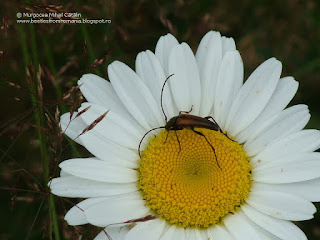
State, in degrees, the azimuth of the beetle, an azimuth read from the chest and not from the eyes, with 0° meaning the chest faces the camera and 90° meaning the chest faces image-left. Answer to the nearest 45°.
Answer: approximately 90°
